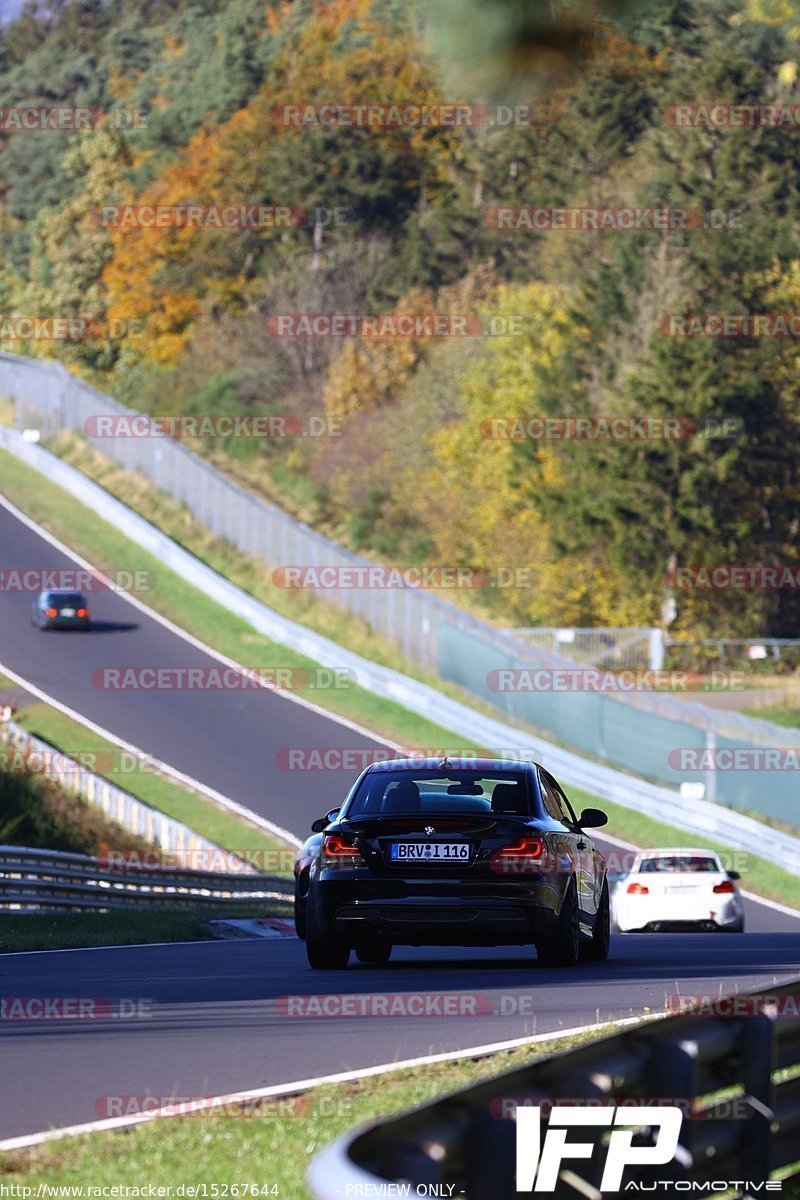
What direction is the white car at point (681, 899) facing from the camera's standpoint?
away from the camera

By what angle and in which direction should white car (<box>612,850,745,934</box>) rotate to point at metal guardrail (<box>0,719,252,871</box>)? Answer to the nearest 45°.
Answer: approximately 45° to its left

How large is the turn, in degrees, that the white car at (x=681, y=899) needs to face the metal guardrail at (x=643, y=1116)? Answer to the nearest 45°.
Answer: approximately 180°

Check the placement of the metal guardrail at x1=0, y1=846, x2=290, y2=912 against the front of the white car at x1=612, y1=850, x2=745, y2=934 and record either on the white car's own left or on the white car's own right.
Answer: on the white car's own left
